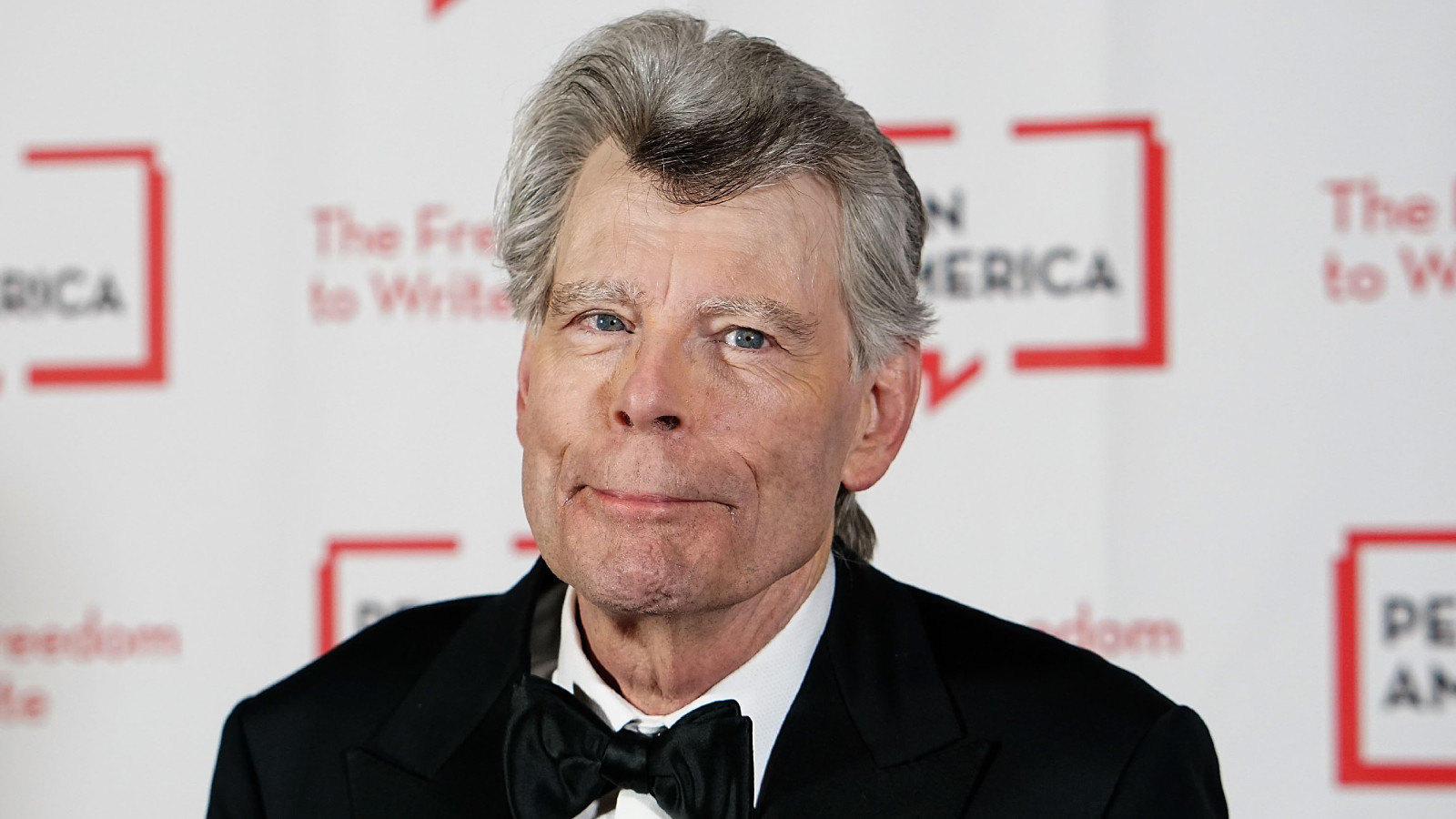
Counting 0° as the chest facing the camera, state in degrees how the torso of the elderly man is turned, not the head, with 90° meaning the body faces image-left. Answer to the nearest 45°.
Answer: approximately 0°
